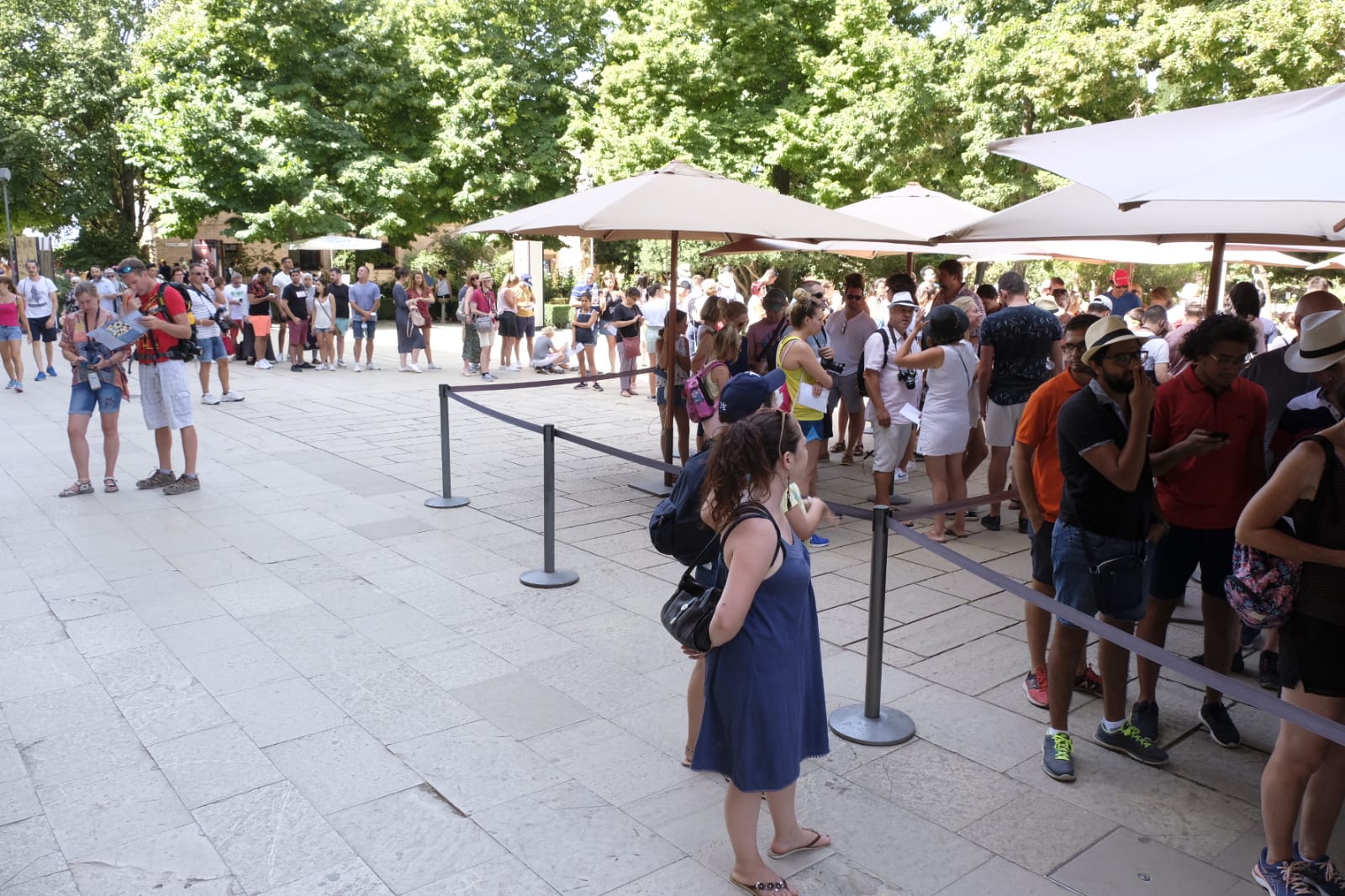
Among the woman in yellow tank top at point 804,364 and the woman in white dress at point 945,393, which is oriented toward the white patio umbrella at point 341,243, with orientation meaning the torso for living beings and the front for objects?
the woman in white dress

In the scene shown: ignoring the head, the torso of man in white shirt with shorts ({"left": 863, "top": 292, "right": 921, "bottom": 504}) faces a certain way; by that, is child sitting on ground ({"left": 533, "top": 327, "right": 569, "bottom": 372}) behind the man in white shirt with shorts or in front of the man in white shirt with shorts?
behind

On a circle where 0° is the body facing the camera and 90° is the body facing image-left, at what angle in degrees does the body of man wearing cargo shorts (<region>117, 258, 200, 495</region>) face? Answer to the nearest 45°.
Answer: approximately 45°

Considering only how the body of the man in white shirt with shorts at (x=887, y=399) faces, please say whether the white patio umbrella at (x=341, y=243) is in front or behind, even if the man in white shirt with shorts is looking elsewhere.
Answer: behind

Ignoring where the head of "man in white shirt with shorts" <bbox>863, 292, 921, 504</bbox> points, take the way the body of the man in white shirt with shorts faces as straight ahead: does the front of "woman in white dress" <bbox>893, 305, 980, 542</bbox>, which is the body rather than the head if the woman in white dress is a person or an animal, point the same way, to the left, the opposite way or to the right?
the opposite way

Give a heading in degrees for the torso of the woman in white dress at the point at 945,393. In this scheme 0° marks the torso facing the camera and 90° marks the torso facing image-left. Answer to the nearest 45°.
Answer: approximately 135°

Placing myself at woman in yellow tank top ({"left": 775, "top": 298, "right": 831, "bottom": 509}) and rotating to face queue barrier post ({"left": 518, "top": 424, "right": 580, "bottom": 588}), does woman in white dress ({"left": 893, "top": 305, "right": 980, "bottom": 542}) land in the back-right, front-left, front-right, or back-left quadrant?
back-left
